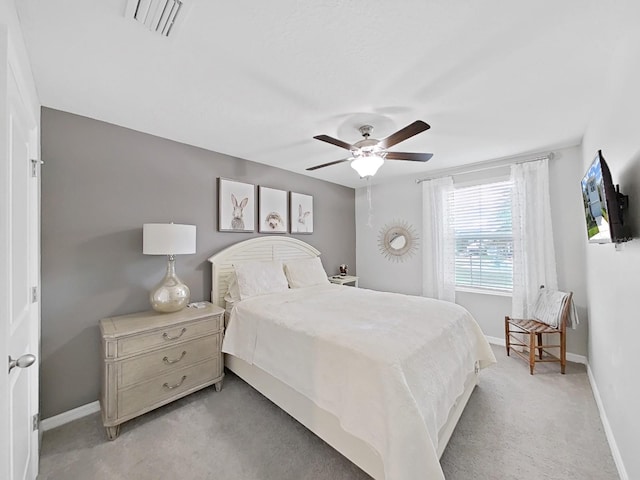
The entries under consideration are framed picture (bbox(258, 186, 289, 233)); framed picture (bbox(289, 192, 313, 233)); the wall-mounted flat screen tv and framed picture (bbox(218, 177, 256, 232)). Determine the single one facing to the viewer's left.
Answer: the wall-mounted flat screen tv

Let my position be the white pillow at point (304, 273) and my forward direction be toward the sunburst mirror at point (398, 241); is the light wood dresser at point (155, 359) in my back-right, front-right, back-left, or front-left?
back-right

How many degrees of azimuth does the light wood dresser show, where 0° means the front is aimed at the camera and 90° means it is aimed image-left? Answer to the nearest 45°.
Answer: approximately 315°

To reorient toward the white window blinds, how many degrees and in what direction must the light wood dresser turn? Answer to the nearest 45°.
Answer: approximately 45° to its left

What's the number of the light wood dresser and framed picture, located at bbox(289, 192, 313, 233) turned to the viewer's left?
0

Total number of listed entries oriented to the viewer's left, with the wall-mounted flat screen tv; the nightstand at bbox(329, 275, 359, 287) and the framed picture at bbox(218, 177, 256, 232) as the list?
1

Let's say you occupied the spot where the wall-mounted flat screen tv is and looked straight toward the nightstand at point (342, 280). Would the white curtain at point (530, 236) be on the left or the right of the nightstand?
right

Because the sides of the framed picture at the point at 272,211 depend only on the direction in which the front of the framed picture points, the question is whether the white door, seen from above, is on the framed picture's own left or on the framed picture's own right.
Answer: on the framed picture's own right

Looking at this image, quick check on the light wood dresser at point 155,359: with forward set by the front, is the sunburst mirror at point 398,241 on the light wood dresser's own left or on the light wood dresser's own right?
on the light wood dresser's own left

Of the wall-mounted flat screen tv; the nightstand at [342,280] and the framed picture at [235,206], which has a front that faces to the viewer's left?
the wall-mounted flat screen tv

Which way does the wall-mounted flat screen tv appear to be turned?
to the viewer's left
